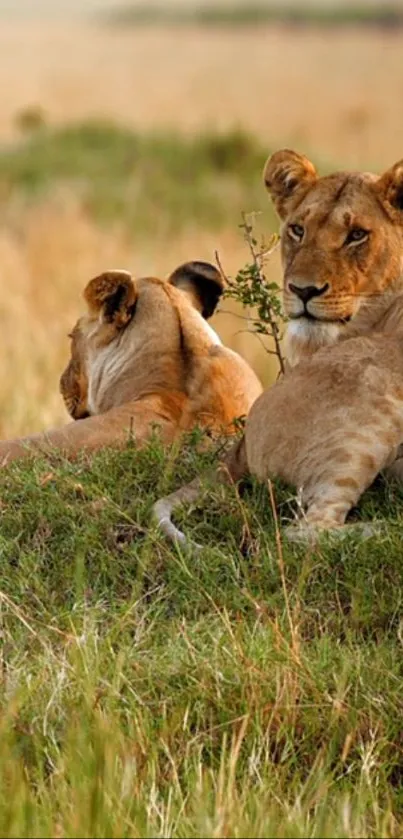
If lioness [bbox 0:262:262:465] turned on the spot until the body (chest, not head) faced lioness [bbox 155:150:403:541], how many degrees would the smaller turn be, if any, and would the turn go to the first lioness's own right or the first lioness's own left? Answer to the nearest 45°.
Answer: approximately 180°

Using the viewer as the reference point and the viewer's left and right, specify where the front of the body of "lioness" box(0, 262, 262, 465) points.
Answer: facing away from the viewer and to the left of the viewer
